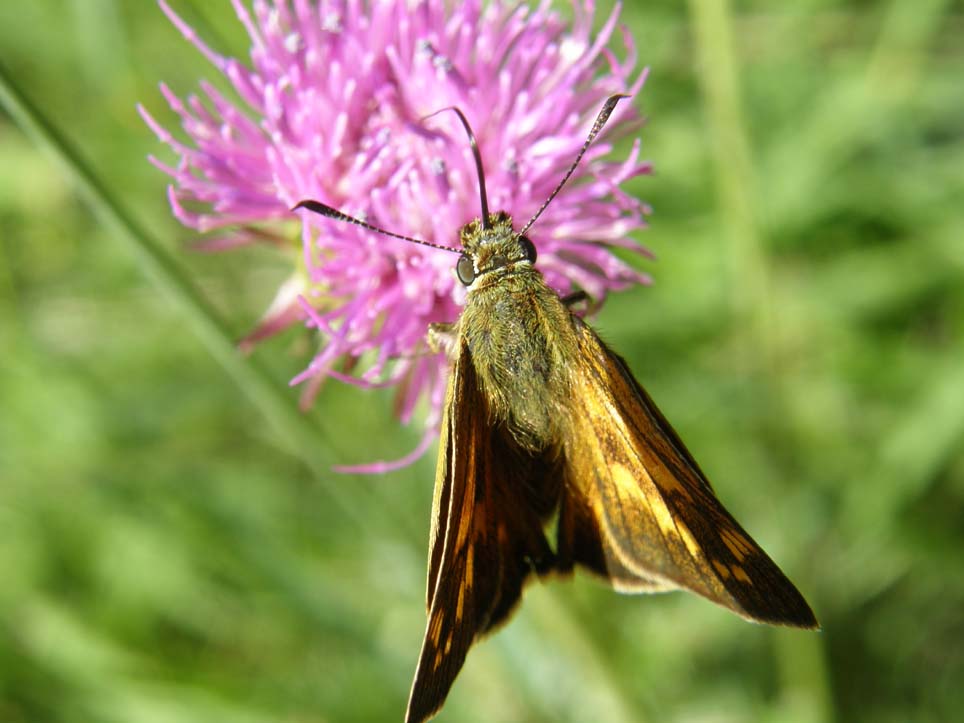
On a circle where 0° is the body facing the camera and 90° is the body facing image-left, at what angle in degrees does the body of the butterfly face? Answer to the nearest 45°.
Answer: approximately 180°
